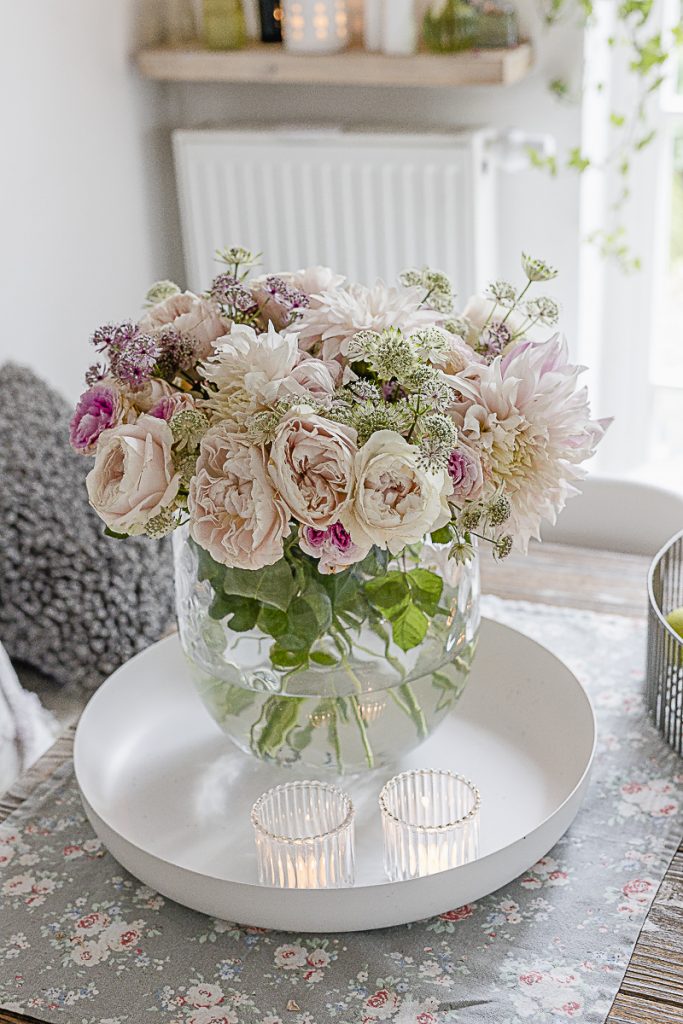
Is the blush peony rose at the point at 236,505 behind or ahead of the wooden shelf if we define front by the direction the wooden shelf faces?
ahead

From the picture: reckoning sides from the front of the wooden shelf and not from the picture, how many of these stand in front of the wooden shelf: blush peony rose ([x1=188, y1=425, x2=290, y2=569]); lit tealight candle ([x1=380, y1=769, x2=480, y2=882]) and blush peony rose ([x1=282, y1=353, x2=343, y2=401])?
3

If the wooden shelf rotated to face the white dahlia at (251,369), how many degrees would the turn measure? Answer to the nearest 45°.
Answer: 0° — it already faces it

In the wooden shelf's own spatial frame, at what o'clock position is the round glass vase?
The round glass vase is roughly at 12 o'clock from the wooden shelf.

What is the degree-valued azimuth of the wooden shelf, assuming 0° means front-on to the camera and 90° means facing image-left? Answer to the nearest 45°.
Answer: approximately 0°

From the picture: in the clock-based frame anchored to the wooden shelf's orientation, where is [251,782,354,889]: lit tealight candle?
The lit tealight candle is roughly at 12 o'clock from the wooden shelf.

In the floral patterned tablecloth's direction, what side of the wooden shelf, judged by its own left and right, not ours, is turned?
front

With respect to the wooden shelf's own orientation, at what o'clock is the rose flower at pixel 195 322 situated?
The rose flower is roughly at 12 o'clock from the wooden shelf.

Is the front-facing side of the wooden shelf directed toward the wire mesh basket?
yes

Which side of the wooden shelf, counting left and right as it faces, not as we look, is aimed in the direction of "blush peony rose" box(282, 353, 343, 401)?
front

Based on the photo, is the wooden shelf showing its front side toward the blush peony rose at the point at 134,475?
yes

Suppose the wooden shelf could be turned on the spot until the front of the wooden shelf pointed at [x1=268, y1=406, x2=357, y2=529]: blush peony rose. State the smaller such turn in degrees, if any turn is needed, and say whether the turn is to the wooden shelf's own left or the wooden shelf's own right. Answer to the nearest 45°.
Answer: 0° — it already faces it

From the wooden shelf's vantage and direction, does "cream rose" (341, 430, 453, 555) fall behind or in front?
in front
